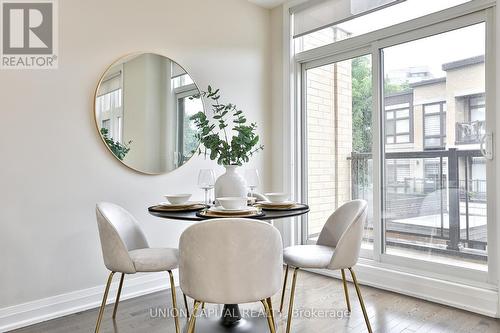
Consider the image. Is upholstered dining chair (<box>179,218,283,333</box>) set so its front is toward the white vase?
yes

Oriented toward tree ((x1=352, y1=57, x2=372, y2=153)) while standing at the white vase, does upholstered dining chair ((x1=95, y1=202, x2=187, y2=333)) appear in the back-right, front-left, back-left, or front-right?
back-left

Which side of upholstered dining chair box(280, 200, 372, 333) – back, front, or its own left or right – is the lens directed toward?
left

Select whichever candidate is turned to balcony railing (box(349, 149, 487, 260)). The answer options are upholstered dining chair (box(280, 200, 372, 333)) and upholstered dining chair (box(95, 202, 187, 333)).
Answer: upholstered dining chair (box(95, 202, 187, 333))

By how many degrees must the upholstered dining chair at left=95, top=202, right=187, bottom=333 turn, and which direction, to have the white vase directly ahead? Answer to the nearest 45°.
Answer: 0° — it already faces it

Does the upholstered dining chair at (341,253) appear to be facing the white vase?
yes

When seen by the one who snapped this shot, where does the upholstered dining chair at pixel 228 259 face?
facing away from the viewer

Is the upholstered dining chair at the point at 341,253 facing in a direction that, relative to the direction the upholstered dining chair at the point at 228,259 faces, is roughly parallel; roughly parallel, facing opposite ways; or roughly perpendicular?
roughly perpendicular

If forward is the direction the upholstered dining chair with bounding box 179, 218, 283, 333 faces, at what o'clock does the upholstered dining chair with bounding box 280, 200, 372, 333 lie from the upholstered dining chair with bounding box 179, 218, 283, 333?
the upholstered dining chair with bounding box 280, 200, 372, 333 is roughly at 2 o'clock from the upholstered dining chair with bounding box 179, 218, 283, 333.

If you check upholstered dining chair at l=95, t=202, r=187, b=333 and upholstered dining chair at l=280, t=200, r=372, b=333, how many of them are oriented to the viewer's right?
1

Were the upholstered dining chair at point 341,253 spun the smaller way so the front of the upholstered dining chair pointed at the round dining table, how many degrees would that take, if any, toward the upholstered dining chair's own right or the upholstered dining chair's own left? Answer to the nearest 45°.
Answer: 0° — it already faces it

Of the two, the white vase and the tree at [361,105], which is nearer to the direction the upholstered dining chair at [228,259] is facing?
the white vase

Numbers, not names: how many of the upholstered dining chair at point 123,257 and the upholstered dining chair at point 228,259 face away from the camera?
1

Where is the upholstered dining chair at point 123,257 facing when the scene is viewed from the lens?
facing to the right of the viewer

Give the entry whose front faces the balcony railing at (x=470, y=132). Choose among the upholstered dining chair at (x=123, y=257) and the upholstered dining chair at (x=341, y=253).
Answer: the upholstered dining chair at (x=123, y=257)

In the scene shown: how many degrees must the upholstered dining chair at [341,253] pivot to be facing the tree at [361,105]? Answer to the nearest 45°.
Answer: approximately 90° to its right

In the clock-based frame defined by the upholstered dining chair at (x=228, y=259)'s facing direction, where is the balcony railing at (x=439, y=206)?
The balcony railing is roughly at 2 o'clock from the upholstered dining chair.

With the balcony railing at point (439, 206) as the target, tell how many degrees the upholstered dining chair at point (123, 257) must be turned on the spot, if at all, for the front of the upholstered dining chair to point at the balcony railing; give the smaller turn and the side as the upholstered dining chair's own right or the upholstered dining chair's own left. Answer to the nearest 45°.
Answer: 0° — it already faces it

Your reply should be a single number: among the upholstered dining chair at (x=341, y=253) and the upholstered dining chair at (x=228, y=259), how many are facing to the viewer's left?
1
